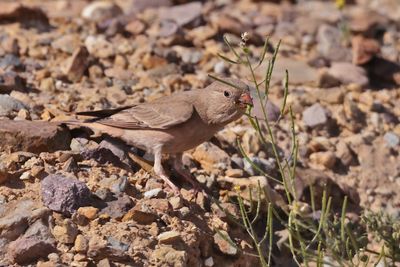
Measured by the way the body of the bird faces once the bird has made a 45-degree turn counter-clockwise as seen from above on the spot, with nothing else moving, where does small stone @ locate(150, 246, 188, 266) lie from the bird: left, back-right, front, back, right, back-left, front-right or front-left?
back-right

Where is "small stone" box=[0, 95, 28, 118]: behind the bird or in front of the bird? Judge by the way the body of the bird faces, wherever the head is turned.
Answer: behind

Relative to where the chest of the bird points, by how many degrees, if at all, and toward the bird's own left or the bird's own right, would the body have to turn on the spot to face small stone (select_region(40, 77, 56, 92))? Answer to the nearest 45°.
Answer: approximately 135° to the bird's own left

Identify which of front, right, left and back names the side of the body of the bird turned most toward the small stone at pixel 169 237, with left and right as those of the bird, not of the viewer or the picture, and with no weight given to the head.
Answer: right

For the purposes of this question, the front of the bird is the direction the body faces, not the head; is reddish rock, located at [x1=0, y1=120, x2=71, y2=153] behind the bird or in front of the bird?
behind

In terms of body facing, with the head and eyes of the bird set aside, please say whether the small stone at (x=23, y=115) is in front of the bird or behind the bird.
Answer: behind

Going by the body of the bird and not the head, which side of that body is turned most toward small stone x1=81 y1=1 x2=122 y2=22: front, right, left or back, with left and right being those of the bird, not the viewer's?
left

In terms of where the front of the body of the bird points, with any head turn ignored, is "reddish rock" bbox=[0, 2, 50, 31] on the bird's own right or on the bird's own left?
on the bird's own left

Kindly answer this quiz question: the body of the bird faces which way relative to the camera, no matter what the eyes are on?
to the viewer's right

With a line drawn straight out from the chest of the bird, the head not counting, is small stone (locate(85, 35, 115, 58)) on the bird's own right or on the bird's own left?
on the bird's own left
